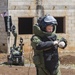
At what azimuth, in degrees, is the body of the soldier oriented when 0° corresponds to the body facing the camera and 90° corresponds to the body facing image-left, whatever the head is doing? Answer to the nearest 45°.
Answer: approximately 315°

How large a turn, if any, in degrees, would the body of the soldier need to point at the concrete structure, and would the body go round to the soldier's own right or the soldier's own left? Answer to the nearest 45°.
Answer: approximately 135° to the soldier's own left
